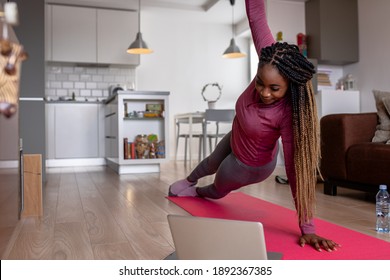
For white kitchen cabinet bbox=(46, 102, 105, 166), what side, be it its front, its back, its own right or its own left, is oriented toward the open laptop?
front

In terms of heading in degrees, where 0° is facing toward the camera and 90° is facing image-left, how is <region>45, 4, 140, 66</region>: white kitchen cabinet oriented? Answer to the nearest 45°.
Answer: approximately 0°

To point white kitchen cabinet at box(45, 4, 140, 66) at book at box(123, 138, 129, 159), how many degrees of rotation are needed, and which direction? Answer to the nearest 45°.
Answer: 0° — it already faces it

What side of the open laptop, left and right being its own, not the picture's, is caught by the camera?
back

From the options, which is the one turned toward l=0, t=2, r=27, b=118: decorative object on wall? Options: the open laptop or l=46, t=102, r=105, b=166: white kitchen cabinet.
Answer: the white kitchen cabinet

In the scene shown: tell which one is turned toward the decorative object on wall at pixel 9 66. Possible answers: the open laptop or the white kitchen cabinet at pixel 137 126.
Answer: the white kitchen cabinet

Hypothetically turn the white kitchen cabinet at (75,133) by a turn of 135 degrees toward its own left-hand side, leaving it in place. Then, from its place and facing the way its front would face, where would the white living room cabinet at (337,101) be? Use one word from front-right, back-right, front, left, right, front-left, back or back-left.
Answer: right

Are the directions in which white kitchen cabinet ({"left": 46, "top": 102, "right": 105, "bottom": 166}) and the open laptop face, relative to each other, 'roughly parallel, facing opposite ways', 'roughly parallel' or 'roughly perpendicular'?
roughly parallel, facing opposite ways

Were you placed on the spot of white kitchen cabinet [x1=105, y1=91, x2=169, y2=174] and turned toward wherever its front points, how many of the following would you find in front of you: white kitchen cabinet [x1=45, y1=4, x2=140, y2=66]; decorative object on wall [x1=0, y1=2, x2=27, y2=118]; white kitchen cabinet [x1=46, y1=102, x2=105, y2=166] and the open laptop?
2

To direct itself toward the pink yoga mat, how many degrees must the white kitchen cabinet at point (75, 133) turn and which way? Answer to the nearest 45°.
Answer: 0° — it already faces it

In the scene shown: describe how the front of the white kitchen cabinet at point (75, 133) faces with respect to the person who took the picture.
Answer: facing the viewer

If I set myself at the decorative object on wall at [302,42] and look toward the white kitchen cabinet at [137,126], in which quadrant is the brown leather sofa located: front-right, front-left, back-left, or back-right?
front-left

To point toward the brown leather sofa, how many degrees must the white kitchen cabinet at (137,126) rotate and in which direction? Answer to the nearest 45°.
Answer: approximately 45° to its left
